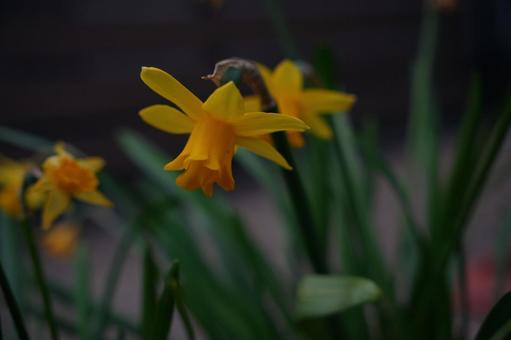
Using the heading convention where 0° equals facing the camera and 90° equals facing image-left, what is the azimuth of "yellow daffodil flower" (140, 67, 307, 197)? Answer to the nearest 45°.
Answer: approximately 0°
